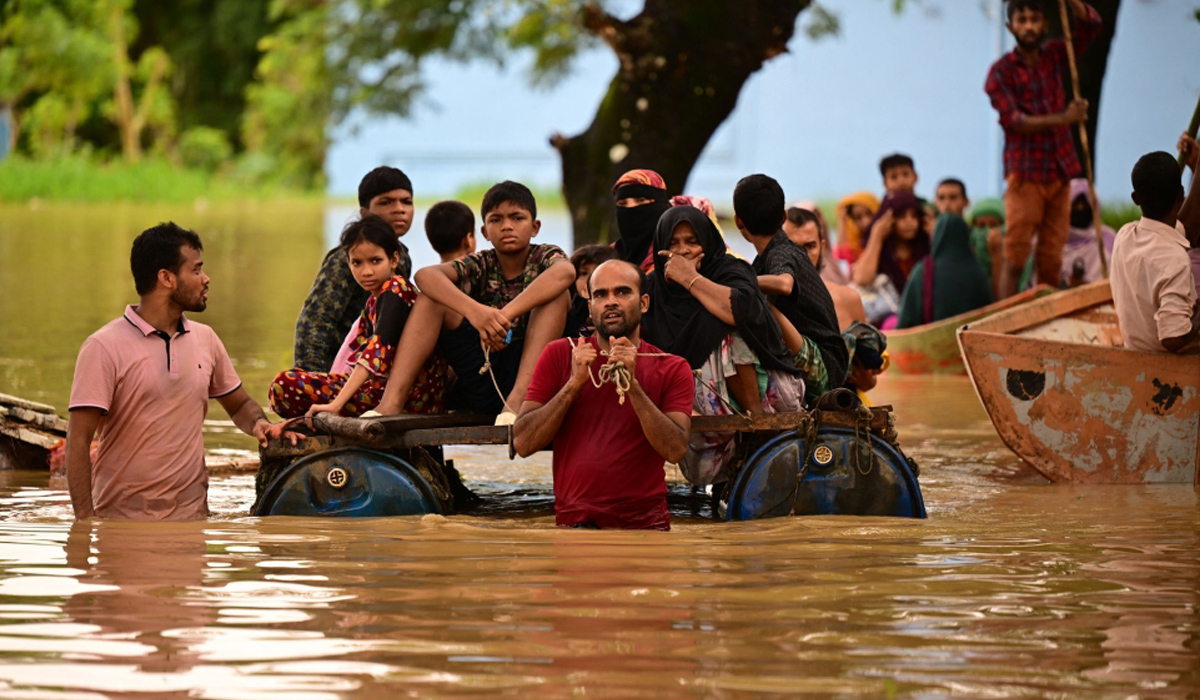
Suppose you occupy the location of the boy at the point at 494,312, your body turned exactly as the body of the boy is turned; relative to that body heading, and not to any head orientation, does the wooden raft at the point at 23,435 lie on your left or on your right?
on your right

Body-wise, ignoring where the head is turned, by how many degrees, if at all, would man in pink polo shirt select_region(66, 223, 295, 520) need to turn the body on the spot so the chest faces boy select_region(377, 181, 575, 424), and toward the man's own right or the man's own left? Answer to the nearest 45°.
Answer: approximately 45° to the man's own left

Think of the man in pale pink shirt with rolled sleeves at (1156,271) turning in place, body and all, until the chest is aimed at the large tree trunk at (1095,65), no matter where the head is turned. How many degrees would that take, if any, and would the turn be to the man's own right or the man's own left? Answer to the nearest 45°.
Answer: approximately 45° to the man's own left

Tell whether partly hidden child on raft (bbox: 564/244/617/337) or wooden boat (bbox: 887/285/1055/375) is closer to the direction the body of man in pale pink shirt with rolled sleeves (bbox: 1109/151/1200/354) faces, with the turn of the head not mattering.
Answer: the wooden boat

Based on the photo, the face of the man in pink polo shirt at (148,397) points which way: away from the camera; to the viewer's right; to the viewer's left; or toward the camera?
to the viewer's right

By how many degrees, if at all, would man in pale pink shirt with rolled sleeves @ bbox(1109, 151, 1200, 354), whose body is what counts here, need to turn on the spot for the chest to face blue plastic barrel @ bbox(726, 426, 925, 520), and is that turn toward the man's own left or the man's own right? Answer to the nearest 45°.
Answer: approximately 180°

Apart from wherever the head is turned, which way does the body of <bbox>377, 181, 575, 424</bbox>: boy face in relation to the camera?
toward the camera

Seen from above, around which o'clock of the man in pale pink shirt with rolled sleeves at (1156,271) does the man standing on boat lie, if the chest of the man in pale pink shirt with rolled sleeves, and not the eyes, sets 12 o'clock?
The man standing on boat is roughly at 10 o'clock from the man in pale pink shirt with rolled sleeves.

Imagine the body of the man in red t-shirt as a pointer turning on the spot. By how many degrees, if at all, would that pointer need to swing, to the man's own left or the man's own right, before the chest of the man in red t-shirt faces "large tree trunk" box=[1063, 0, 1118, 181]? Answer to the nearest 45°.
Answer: approximately 135° to the man's own left

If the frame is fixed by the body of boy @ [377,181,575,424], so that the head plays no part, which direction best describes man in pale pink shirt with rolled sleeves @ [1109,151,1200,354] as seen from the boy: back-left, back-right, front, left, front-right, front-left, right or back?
left

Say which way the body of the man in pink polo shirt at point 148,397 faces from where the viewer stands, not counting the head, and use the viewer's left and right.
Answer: facing the viewer and to the right of the viewer

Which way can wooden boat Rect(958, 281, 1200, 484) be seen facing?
to the viewer's left
